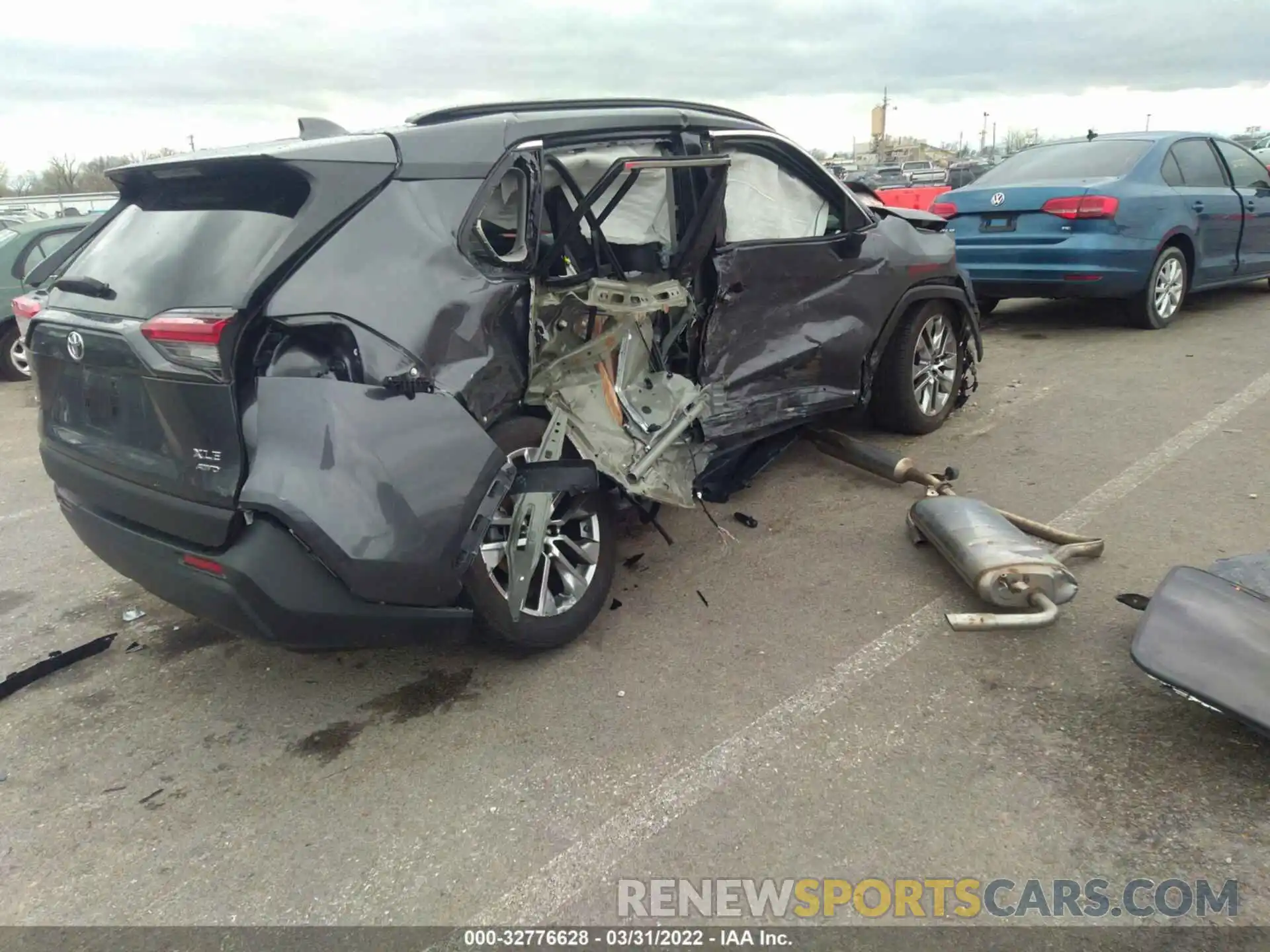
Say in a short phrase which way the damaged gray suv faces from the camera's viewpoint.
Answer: facing away from the viewer and to the right of the viewer

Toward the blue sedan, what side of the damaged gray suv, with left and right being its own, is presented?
front

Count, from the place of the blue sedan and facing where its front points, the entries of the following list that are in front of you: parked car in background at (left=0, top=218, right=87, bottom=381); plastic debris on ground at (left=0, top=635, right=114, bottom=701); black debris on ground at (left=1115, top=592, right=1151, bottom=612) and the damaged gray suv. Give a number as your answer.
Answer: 0

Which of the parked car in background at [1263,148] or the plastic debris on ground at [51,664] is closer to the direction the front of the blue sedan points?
the parked car in background

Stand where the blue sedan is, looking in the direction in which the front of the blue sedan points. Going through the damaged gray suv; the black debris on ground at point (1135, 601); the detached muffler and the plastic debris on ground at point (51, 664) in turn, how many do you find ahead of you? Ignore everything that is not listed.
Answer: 0

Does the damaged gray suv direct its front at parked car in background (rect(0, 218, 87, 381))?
no

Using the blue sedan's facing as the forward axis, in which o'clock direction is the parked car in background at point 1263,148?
The parked car in background is roughly at 11 o'clock from the blue sedan.

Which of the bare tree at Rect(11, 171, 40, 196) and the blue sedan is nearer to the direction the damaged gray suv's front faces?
the blue sedan

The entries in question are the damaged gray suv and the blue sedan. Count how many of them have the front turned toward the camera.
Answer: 0

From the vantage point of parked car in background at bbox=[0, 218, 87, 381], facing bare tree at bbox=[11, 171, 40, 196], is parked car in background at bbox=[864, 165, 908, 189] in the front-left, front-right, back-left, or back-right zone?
front-right

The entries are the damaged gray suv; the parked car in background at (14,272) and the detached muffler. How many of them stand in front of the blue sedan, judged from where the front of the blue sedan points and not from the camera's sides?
0

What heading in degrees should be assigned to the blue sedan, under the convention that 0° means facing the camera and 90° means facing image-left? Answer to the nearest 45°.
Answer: approximately 225°

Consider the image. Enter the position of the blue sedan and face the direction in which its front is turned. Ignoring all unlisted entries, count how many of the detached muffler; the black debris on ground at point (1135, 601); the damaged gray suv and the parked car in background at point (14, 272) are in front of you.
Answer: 0

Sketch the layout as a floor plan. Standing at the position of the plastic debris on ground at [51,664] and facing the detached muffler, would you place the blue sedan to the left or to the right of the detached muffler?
left

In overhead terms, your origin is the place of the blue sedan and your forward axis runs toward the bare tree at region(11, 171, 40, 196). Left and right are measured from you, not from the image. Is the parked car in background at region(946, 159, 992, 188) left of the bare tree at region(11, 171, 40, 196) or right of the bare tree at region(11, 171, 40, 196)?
right

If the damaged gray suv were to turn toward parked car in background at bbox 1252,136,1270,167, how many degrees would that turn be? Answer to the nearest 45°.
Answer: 0° — it already faces it

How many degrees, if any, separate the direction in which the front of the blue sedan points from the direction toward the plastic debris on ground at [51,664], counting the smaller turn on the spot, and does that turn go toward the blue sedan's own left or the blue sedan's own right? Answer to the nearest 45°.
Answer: approximately 180°
